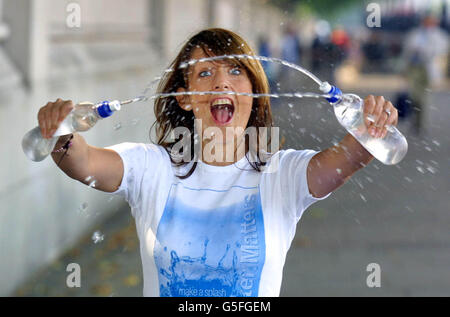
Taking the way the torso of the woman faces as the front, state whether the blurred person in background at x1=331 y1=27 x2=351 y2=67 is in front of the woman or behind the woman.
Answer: behind

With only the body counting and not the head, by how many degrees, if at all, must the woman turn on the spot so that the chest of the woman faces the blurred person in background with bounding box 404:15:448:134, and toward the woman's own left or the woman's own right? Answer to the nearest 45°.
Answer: approximately 180°

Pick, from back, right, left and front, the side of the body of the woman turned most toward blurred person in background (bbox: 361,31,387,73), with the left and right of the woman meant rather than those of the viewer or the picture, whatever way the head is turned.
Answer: back

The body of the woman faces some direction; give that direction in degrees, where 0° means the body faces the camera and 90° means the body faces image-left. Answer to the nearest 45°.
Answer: approximately 0°
